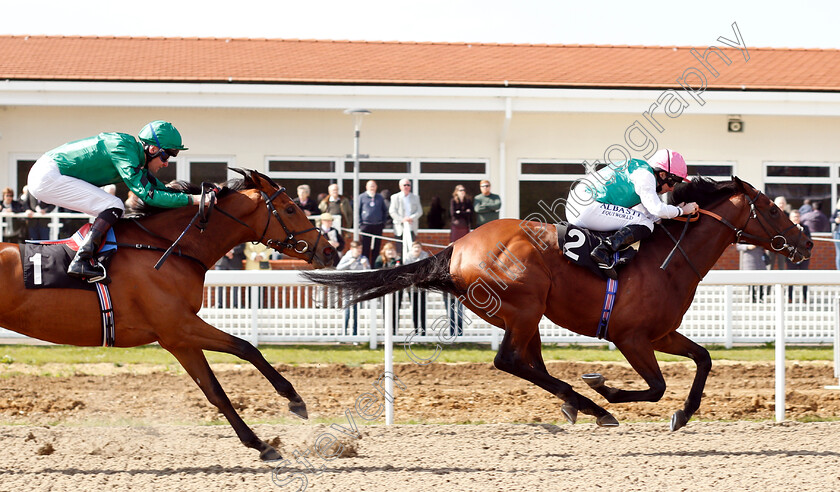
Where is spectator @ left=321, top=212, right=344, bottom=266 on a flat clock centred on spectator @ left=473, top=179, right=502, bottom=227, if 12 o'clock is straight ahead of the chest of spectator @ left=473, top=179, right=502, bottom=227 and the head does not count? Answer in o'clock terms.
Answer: spectator @ left=321, top=212, right=344, bottom=266 is roughly at 2 o'clock from spectator @ left=473, top=179, right=502, bottom=227.

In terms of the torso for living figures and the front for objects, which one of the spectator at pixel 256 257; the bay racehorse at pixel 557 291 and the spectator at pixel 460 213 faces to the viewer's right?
the bay racehorse

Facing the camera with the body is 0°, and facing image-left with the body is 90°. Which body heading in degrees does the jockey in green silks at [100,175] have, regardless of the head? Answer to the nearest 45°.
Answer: approximately 270°

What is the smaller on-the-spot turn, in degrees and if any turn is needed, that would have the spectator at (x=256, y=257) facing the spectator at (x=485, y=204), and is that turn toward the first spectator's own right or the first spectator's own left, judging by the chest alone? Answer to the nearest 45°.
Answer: approximately 90° to the first spectator's own left

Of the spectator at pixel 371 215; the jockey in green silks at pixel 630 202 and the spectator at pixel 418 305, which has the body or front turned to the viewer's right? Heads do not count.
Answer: the jockey in green silks

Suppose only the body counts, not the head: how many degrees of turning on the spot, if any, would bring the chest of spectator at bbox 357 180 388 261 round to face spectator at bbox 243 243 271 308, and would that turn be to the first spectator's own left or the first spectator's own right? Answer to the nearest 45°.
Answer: approximately 45° to the first spectator's own right

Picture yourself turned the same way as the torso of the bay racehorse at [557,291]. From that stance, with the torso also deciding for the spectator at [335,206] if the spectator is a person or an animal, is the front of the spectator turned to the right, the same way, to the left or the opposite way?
to the right

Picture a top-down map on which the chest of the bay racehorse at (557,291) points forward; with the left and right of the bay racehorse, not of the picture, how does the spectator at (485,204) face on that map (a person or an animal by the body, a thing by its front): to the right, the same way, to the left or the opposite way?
to the right

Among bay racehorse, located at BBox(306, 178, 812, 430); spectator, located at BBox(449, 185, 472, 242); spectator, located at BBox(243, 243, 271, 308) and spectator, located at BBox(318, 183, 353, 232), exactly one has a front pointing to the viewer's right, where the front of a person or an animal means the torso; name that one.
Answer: the bay racehorse

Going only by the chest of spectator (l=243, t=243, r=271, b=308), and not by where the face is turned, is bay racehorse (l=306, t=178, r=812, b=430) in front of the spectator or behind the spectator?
in front

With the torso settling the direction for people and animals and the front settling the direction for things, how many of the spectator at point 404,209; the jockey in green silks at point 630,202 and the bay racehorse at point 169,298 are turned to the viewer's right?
2

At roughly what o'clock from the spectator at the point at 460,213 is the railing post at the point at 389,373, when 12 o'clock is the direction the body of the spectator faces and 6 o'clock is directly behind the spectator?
The railing post is roughly at 12 o'clock from the spectator.
